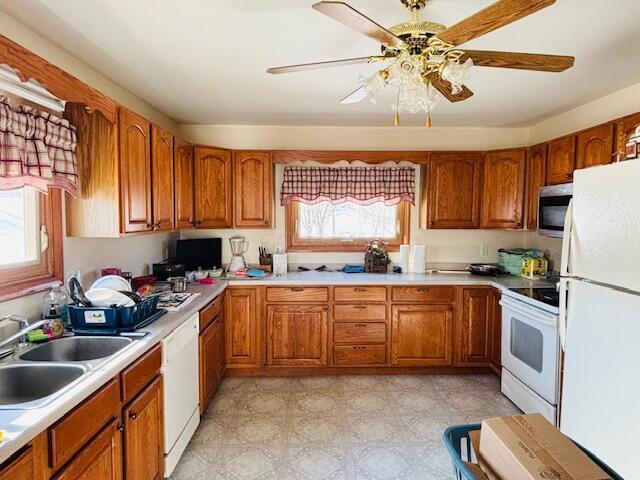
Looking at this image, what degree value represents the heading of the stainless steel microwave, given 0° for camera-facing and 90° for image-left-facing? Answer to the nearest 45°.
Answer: approximately 45°

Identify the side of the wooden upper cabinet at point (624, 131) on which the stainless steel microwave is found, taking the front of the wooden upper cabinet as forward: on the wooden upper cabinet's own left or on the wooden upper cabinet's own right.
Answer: on the wooden upper cabinet's own right

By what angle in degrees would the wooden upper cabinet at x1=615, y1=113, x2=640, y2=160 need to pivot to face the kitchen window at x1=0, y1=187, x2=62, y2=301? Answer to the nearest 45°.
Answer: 0° — it already faces it

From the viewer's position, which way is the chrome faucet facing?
facing to the right of the viewer

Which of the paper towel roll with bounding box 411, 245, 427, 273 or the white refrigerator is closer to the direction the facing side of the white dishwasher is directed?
the white refrigerator

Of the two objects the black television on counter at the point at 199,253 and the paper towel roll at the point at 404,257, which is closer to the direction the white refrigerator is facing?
the black television on counter

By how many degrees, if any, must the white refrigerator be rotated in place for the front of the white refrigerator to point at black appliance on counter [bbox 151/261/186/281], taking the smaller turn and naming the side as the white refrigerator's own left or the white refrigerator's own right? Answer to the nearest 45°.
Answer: approximately 45° to the white refrigerator's own right

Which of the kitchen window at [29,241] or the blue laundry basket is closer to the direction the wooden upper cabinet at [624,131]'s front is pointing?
the kitchen window

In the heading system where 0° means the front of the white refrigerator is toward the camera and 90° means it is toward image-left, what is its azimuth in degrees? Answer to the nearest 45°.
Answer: approximately 45°

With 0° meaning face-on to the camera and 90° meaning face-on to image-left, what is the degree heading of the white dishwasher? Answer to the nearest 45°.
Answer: approximately 315°

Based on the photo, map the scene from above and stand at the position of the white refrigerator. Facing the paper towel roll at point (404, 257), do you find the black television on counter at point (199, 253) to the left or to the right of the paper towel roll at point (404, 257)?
left
